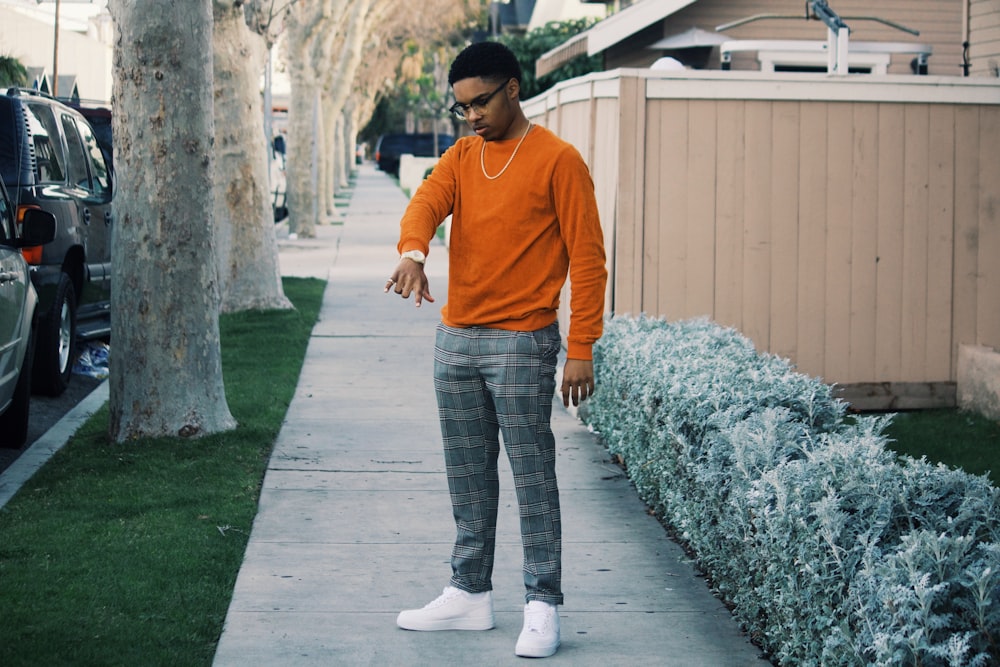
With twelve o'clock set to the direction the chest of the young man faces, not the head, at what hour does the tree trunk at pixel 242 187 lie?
The tree trunk is roughly at 4 o'clock from the young man.

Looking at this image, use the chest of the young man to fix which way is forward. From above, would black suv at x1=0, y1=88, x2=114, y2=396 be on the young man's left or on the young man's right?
on the young man's right

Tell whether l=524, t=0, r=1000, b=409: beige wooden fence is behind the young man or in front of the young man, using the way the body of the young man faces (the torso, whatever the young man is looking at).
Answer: behind

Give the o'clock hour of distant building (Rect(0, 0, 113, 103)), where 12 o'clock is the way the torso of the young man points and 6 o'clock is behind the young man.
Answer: The distant building is roughly at 4 o'clock from the young man.

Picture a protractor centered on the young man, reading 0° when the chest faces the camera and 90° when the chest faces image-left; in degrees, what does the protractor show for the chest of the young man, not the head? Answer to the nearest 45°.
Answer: approximately 45°

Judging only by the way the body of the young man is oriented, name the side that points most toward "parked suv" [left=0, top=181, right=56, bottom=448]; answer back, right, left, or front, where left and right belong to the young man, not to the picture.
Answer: right
